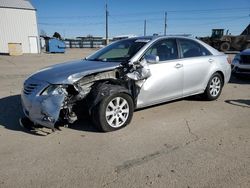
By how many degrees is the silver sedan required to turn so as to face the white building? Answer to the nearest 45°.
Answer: approximately 90° to its right

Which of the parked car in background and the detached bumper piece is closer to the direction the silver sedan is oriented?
the detached bumper piece

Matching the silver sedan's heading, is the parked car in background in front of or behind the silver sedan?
behind

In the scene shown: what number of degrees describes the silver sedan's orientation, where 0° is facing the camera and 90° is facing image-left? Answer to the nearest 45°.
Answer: approximately 45°
